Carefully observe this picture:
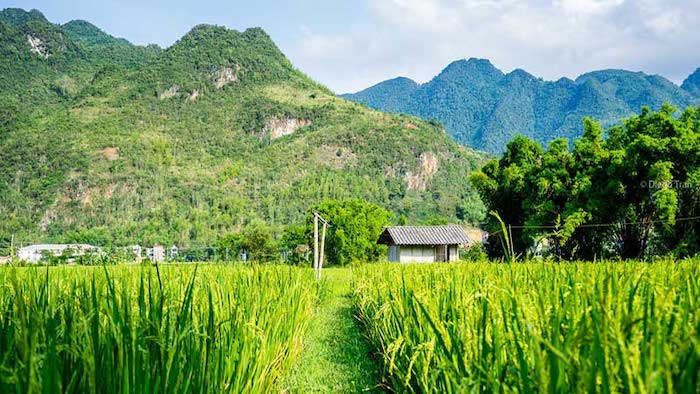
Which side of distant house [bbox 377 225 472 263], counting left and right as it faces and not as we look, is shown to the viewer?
front
